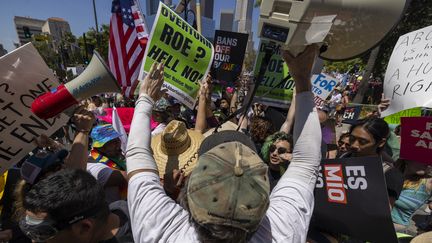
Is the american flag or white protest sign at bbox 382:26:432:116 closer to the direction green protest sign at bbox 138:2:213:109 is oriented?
the white protest sign

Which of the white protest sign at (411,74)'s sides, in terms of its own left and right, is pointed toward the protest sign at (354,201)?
front

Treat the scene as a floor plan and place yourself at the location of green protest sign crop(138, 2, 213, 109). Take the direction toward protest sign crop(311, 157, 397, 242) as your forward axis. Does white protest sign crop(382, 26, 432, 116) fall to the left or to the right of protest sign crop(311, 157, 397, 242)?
left

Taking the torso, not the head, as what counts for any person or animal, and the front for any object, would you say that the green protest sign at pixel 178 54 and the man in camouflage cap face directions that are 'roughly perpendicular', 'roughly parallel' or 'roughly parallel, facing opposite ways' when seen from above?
roughly parallel, facing opposite ways

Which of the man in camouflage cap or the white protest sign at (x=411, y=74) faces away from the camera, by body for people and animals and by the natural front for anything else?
the man in camouflage cap

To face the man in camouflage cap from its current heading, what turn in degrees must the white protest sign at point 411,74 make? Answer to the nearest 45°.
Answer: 0° — it already faces them

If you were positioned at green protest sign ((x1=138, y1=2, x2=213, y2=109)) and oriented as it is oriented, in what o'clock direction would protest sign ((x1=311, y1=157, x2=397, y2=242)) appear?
The protest sign is roughly at 11 o'clock from the green protest sign.

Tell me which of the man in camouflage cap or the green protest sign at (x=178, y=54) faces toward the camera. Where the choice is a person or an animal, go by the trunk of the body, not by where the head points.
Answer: the green protest sign

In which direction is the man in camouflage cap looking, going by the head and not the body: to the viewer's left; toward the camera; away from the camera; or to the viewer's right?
away from the camera

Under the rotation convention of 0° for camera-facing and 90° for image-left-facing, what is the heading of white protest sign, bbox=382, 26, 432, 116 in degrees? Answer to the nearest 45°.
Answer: approximately 0°

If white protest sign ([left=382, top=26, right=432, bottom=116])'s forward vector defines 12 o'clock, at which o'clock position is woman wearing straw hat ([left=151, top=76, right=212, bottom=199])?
The woman wearing straw hat is roughly at 1 o'clock from the white protest sign.

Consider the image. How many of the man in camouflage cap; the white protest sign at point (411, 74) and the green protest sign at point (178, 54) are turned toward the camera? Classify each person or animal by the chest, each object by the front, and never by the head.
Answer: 2

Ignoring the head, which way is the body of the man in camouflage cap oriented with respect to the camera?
away from the camera

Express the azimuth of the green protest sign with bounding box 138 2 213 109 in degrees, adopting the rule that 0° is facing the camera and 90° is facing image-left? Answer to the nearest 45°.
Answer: approximately 0°

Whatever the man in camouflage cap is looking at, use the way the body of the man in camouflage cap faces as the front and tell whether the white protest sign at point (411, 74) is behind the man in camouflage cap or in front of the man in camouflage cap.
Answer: in front

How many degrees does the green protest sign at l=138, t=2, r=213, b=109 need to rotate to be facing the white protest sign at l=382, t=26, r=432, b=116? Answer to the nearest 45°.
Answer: approximately 90° to its left

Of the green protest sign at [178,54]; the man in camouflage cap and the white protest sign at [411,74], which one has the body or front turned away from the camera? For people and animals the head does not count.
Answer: the man in camouflage cap

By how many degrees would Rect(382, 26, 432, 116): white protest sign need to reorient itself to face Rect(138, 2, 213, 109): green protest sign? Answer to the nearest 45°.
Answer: approximately 45° to its right

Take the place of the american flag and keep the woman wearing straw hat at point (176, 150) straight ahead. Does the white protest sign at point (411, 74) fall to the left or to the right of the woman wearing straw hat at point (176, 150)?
left
